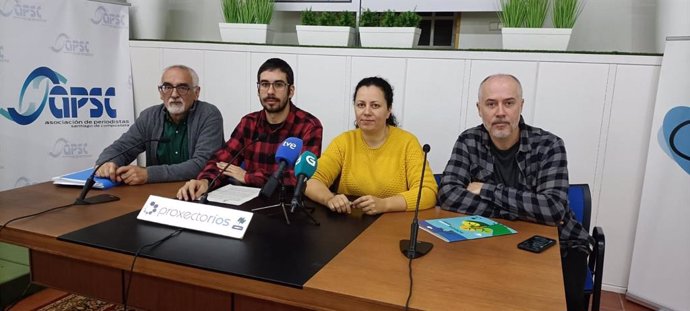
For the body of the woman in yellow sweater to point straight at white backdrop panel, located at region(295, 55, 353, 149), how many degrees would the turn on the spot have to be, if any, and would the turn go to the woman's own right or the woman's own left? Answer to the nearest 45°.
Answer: approximately 180°

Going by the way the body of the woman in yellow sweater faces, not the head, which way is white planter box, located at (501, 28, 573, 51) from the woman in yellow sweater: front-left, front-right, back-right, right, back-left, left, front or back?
back-left

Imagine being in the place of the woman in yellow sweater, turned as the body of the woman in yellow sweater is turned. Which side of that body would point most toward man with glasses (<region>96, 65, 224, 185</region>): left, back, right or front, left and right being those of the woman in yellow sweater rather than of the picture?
right

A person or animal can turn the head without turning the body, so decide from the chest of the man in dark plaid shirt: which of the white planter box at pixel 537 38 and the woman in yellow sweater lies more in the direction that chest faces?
the woman in yellow sweater

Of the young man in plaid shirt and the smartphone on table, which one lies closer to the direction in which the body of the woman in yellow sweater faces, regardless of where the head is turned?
the smartphone on table

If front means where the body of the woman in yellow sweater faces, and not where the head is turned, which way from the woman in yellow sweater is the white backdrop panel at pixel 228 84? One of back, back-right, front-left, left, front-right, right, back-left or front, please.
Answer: back-right

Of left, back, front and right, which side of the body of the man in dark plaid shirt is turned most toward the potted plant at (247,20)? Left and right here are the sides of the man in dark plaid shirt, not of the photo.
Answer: right

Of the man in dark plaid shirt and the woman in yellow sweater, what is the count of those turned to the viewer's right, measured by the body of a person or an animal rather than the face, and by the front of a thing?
0

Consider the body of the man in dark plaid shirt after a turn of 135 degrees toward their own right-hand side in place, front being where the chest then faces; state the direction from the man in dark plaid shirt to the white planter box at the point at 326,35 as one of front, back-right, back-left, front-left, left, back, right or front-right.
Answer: front-left

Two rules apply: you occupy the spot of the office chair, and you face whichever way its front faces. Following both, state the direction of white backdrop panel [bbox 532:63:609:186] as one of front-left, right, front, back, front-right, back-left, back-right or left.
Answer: back-right

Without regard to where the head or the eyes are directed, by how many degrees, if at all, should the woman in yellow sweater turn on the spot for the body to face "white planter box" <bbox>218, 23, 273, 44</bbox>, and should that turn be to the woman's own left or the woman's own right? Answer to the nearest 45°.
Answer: approximately 135° to the woman's own right

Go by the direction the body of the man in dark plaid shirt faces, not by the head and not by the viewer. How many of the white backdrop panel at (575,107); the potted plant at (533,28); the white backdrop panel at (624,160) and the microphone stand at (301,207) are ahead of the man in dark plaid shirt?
1
